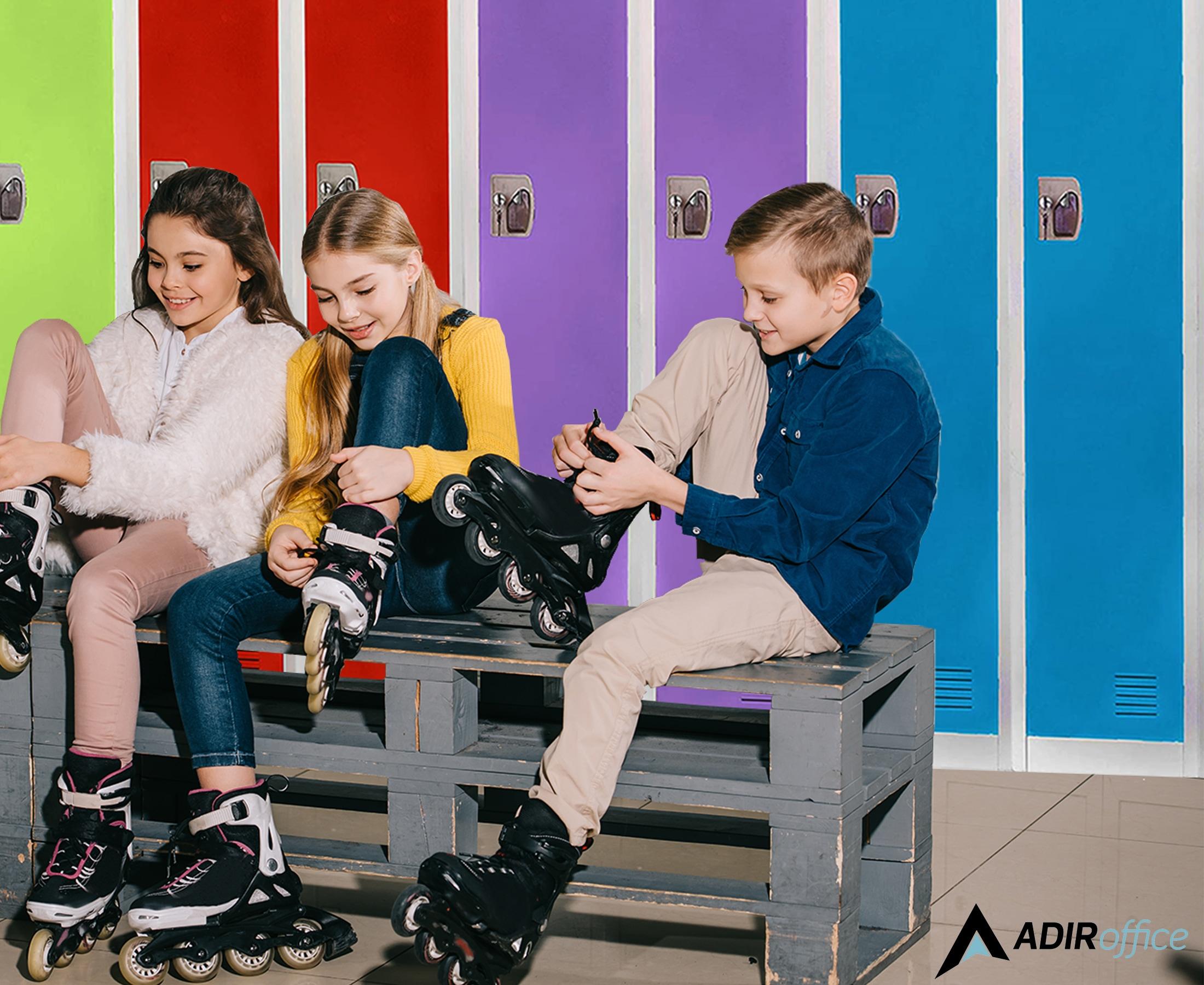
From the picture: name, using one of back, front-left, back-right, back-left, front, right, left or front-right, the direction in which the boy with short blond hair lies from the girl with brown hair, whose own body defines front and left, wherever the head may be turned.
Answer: left

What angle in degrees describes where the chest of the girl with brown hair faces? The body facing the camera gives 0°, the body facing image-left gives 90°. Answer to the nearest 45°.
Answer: approximately 45°

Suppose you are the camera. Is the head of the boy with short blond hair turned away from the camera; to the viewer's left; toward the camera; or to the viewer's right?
to the viewer's left
